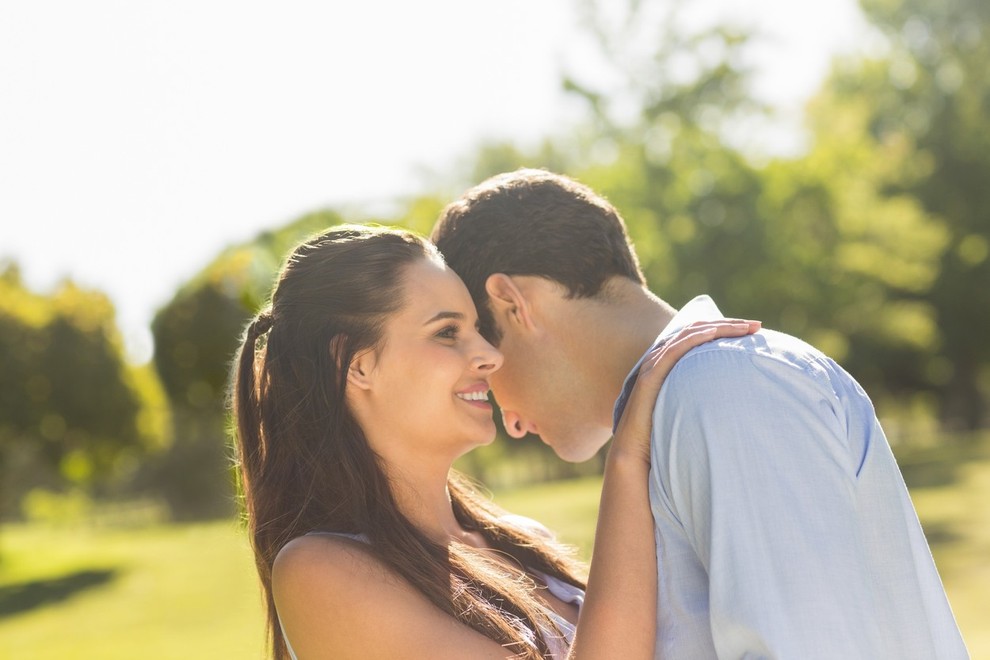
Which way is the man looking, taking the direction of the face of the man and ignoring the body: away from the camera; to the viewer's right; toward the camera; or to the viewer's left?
to the viewer's left

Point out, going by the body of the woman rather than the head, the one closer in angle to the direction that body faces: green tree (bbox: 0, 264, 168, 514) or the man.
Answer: the man

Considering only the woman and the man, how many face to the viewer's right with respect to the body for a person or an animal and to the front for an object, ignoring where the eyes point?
1

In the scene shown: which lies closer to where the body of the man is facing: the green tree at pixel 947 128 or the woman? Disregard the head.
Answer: the woman

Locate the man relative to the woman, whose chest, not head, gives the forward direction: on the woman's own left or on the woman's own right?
on the woman's own left

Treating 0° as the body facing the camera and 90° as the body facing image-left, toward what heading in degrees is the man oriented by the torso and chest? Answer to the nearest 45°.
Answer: approximately 90°

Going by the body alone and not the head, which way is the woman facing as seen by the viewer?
to the viewer's right

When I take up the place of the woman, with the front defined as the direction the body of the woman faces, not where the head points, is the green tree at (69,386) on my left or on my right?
on my left

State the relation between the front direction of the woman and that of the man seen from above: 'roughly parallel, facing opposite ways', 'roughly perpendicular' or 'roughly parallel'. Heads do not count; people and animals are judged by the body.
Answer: roughly parallel, facing opposite ways
